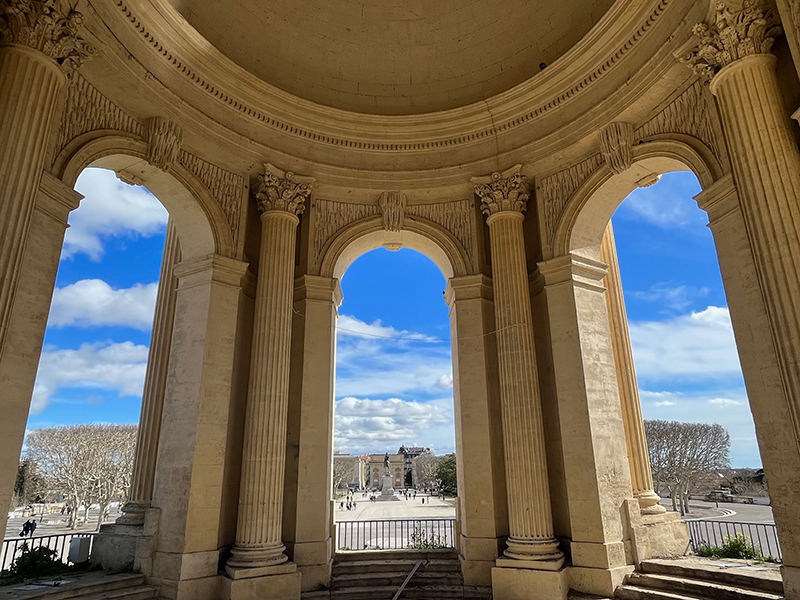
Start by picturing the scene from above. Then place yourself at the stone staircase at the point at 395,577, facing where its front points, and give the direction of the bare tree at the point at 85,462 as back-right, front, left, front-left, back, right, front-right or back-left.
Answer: back-right

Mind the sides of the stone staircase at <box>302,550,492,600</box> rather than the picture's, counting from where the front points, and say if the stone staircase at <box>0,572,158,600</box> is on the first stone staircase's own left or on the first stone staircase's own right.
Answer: on the first stone staircase's own right

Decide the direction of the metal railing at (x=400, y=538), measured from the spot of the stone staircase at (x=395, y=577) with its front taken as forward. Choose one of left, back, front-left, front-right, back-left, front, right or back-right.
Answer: back

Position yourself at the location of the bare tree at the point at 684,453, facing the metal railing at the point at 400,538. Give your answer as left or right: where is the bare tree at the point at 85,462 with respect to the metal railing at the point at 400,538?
right

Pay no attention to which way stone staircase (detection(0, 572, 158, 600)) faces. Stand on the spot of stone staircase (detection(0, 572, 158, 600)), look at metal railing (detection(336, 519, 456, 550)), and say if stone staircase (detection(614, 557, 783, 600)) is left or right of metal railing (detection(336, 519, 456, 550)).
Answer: right

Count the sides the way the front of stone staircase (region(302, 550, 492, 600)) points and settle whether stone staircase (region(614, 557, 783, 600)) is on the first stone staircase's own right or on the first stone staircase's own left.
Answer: on the first stone staircase's own left

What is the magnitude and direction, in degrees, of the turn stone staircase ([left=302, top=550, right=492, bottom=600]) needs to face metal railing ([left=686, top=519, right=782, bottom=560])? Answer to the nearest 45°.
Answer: approximately 90° to its left
